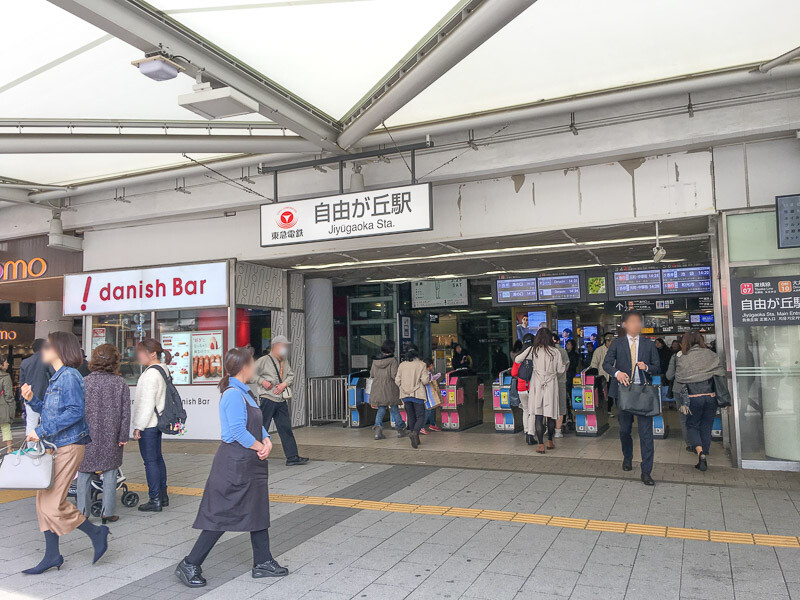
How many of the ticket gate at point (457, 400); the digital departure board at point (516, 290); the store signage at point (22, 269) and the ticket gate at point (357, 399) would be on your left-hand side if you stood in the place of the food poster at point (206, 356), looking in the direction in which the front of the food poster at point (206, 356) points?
3

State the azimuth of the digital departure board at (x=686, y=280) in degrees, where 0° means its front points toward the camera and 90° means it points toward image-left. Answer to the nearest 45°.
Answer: approximately 0°

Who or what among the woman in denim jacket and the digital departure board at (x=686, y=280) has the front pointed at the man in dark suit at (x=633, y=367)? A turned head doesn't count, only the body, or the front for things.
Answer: the digital departure board

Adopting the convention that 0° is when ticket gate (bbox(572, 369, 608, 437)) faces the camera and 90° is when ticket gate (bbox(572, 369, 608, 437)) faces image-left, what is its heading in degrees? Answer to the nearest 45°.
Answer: approximately 0°

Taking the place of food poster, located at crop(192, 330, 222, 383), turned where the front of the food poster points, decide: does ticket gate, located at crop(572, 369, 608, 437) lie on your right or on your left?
on your left

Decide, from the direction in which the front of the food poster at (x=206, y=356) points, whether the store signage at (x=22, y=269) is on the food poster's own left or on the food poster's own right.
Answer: on the food poster's own right

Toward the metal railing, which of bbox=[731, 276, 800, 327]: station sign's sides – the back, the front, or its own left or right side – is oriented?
right

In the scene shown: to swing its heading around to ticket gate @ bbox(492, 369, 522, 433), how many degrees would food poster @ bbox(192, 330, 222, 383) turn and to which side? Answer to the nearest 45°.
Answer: approximately 90° to its left

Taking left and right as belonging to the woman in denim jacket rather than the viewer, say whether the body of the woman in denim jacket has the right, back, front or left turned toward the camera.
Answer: left

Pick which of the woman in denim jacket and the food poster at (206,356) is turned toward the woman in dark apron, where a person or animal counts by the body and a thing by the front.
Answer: the food poster

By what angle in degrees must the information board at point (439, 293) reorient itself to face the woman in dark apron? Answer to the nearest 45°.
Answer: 0° — it already faces them
